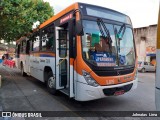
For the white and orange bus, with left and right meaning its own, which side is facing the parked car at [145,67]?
left

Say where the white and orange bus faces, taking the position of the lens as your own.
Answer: facing the viewer and to the right of the viewer

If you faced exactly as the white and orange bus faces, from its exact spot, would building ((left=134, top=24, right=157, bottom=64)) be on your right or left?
on your left

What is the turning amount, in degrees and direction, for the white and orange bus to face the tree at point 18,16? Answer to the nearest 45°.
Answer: approximately 180°
